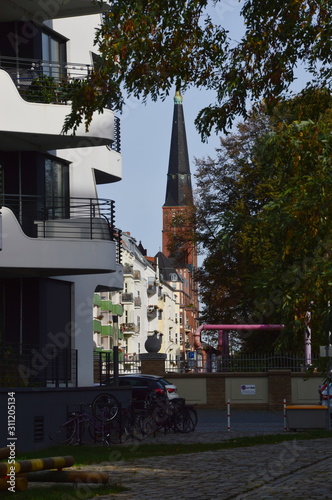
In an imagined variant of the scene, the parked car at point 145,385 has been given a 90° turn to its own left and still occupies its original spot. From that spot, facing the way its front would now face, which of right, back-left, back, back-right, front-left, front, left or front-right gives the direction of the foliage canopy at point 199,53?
front-left
